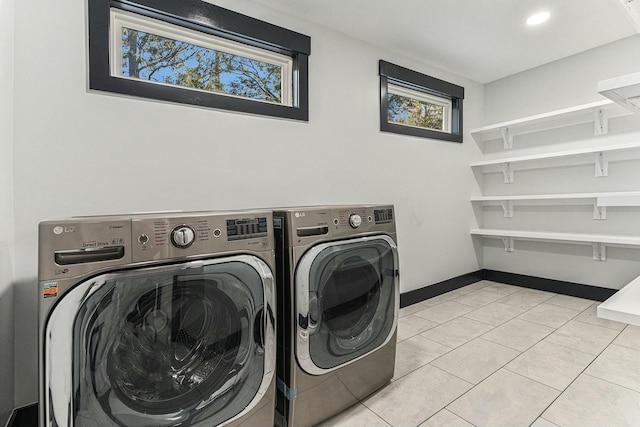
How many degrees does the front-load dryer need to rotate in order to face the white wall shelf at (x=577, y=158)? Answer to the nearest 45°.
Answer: approximately 90° to its left

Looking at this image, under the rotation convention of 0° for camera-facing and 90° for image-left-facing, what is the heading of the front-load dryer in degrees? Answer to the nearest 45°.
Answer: approximately 315°

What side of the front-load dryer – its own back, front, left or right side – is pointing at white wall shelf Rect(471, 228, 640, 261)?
left

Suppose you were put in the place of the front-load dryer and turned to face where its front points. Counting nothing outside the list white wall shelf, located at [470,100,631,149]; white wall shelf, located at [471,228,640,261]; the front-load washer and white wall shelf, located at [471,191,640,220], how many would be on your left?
3

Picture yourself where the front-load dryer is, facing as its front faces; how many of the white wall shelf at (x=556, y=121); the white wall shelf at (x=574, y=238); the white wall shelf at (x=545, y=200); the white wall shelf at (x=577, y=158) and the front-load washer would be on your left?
4

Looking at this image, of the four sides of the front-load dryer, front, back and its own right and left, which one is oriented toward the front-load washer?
right

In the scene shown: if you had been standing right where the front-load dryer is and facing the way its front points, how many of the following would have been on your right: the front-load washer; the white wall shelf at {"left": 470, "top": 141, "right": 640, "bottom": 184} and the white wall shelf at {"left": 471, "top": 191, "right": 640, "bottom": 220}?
1

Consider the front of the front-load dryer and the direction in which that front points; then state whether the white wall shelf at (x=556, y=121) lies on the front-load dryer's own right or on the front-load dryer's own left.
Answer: on the front-load dryer's own left

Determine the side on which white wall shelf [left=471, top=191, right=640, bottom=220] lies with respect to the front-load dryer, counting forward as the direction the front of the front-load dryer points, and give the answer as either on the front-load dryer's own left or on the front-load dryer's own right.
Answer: on the front-load dryer's own left
